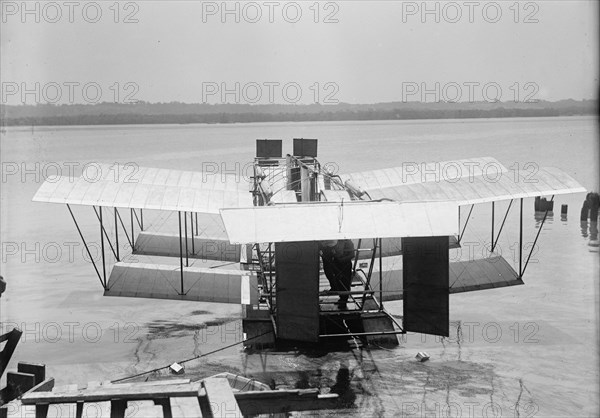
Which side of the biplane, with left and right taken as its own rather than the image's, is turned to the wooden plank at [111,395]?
back

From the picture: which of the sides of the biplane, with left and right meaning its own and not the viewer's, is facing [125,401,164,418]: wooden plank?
back

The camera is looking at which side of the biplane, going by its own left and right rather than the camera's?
back

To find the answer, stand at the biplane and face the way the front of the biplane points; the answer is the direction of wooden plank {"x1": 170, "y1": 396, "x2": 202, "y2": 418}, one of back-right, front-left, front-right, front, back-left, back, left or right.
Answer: back

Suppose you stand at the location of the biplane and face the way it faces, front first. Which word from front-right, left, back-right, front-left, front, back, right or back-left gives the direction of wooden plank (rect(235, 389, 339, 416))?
back
